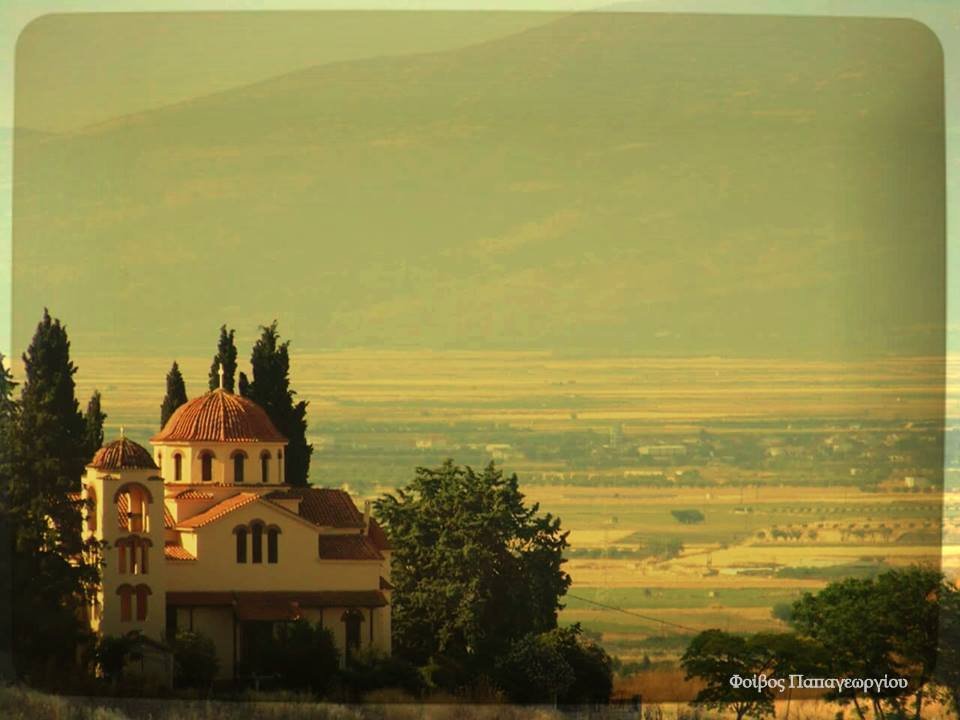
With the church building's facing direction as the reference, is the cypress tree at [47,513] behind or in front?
in front

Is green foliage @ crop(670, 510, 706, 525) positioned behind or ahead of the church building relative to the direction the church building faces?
behind
